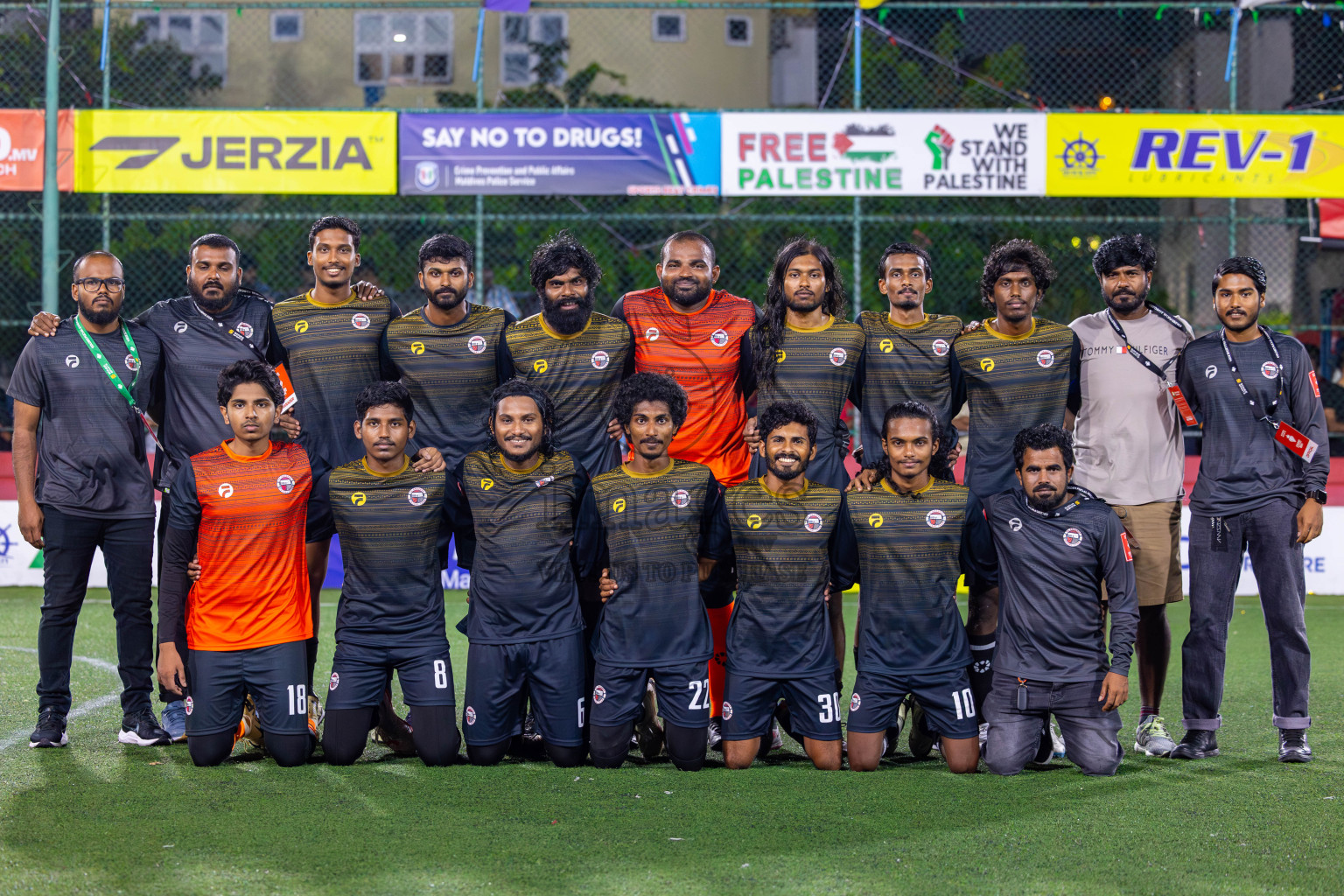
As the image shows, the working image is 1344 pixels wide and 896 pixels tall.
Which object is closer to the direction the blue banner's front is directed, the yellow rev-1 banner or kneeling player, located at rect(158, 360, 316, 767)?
the kneeling player

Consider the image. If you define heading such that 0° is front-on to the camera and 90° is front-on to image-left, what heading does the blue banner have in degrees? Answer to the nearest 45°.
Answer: approximately 0°

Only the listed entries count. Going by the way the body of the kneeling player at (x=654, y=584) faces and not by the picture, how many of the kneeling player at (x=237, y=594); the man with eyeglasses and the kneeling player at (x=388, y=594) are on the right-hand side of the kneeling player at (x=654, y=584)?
3

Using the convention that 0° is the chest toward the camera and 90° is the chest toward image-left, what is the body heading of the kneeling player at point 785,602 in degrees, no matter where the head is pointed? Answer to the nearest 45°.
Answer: approximately 0°

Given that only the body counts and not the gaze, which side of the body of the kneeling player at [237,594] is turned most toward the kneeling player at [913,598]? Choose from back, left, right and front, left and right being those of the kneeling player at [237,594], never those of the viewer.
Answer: left
